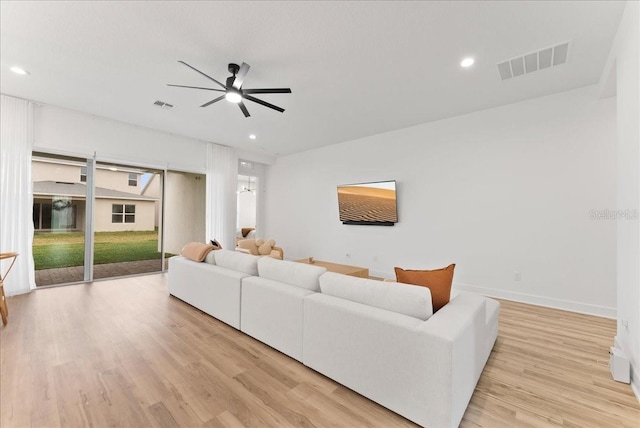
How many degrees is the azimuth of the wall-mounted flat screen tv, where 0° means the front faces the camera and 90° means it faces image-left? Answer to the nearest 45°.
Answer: approximately 45°

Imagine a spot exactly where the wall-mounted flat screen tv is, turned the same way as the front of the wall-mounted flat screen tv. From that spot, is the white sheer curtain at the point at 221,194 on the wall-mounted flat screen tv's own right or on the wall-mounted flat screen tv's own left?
on the wall-mounted flat screen tv's own right

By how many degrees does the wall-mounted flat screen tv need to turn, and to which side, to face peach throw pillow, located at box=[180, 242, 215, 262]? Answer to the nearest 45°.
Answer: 0° — it already faces it

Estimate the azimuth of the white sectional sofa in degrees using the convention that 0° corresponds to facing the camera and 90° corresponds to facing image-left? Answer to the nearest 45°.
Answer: approximately 225°

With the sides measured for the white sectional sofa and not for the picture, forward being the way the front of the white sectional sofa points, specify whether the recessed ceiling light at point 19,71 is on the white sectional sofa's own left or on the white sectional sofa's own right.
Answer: on the white sectional sofa's own left

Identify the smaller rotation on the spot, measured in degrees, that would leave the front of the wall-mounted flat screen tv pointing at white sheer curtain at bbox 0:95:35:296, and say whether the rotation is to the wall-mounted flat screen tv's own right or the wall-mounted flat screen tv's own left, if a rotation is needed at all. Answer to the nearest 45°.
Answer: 0° — it already faces it

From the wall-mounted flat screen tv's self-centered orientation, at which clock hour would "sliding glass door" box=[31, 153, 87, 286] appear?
The sliding glass door is roughly at 1 o'clock from the wall-mounted flat screen tv.

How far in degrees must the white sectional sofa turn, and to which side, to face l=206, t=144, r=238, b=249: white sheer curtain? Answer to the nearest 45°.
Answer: approximately 90° to its left

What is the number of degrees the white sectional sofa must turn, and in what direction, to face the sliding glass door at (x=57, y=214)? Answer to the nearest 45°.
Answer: approximately 90° to its left

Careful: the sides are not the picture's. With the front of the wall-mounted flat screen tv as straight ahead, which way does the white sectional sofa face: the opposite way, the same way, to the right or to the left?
the opposite way
